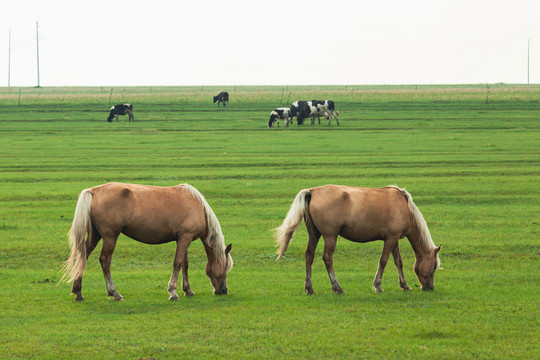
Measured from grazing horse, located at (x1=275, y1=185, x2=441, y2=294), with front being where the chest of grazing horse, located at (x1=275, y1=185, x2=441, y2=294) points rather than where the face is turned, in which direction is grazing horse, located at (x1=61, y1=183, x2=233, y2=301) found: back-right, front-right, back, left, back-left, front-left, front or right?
back

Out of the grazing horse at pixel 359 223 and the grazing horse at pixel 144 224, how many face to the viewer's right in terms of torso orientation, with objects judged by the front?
2

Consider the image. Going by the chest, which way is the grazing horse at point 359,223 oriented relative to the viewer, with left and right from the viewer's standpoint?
facing to the right of the viewer

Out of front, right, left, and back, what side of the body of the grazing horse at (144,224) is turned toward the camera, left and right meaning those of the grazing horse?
right

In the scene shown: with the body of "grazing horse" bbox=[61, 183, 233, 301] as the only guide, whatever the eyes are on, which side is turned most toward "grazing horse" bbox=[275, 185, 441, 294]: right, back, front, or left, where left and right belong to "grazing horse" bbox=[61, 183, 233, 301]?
front
